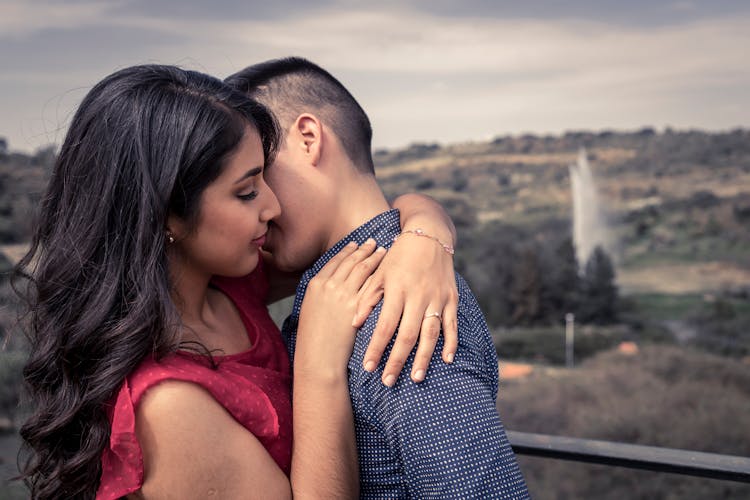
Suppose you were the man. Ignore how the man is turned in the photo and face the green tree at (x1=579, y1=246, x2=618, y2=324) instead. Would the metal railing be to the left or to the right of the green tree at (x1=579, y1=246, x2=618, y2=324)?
right

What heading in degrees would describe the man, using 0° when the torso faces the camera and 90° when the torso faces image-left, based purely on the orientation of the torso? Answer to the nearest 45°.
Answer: approximately 90°

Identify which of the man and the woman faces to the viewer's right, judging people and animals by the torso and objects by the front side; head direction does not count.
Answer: the woman

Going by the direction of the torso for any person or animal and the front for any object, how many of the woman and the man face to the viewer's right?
1

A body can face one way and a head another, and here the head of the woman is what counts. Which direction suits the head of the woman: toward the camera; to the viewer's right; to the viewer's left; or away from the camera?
to the viewer's right

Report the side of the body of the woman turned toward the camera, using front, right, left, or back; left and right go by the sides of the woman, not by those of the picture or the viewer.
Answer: right

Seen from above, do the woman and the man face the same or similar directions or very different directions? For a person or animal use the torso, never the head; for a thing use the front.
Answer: very different directions

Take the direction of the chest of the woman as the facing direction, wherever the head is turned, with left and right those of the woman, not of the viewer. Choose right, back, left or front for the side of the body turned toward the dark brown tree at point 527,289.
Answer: left

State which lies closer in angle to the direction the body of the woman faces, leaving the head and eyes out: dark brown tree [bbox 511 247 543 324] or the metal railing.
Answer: the metal railing

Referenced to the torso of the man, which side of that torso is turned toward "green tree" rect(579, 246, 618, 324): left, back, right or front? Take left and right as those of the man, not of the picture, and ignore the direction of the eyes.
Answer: right

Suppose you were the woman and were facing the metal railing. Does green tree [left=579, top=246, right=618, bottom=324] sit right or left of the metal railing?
left

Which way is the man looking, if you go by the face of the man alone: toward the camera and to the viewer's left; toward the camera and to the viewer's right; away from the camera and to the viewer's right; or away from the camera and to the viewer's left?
away from the camera and to the viewer's left
